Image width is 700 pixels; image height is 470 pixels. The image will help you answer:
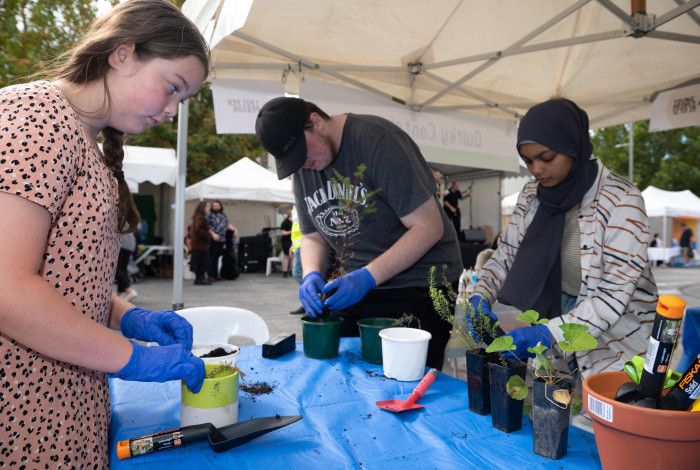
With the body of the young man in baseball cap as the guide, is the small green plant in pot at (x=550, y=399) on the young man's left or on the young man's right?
on the young man's left

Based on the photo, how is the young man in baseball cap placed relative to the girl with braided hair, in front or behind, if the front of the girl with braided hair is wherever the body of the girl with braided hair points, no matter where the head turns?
in front

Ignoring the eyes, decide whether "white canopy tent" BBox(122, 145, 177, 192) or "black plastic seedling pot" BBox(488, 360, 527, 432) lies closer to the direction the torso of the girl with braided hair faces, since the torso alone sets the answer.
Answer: the black plastic seedling pot

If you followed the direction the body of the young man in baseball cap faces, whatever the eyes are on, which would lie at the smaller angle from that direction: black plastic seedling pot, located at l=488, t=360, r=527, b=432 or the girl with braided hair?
the girl with braided hair

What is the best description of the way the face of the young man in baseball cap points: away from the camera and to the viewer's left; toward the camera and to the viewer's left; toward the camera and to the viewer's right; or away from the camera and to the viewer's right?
toward the camera and to the viewer's left

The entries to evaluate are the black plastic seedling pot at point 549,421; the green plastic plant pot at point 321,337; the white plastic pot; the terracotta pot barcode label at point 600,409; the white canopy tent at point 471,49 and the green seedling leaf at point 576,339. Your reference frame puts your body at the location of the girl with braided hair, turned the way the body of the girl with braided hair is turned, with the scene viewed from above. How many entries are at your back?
0

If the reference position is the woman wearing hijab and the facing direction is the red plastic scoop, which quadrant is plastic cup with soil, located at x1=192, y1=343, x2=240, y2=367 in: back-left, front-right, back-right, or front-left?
front-right

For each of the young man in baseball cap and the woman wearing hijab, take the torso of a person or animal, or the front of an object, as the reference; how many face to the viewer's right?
0

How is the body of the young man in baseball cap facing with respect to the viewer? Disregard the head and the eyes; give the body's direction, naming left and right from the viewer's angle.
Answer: facing the viewer and to the left of the viewer

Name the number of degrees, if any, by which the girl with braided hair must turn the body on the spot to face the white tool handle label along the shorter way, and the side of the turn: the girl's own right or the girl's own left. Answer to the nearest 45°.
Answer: approximately 45° to the girl's own right

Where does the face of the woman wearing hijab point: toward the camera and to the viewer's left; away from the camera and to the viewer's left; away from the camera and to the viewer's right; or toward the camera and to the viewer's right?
toward the camera and to the viewer's left

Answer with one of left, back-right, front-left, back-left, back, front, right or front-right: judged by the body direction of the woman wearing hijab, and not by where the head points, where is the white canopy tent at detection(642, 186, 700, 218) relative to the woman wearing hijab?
back-right

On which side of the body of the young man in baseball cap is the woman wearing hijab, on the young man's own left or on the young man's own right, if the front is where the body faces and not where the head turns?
on the young man's own left

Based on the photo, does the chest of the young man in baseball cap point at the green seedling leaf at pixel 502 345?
no

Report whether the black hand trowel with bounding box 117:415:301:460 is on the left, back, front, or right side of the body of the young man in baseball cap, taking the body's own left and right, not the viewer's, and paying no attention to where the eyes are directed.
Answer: front

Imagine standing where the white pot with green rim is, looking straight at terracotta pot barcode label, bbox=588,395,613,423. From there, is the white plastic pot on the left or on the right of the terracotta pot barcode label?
left

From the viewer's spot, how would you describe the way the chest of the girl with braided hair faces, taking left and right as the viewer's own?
facing to the right of the viewer

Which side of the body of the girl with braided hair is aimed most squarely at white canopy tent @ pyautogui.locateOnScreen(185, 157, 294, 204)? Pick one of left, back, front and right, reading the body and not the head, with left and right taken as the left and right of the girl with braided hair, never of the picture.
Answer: left

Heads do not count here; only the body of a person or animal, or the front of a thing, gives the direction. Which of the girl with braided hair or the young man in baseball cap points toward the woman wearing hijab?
the girl with braided hair

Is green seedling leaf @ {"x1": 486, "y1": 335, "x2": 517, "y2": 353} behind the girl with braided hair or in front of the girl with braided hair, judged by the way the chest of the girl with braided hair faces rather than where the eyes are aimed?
in front

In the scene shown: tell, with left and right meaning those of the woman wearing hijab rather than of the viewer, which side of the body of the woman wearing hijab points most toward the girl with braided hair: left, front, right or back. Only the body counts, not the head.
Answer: front
